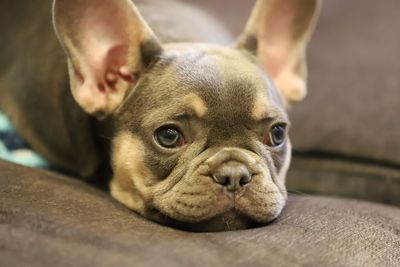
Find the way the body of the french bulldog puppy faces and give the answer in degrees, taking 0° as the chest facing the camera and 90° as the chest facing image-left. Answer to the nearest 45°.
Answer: approximately 315°

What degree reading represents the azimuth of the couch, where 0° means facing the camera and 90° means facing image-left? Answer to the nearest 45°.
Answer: approximately 0°
